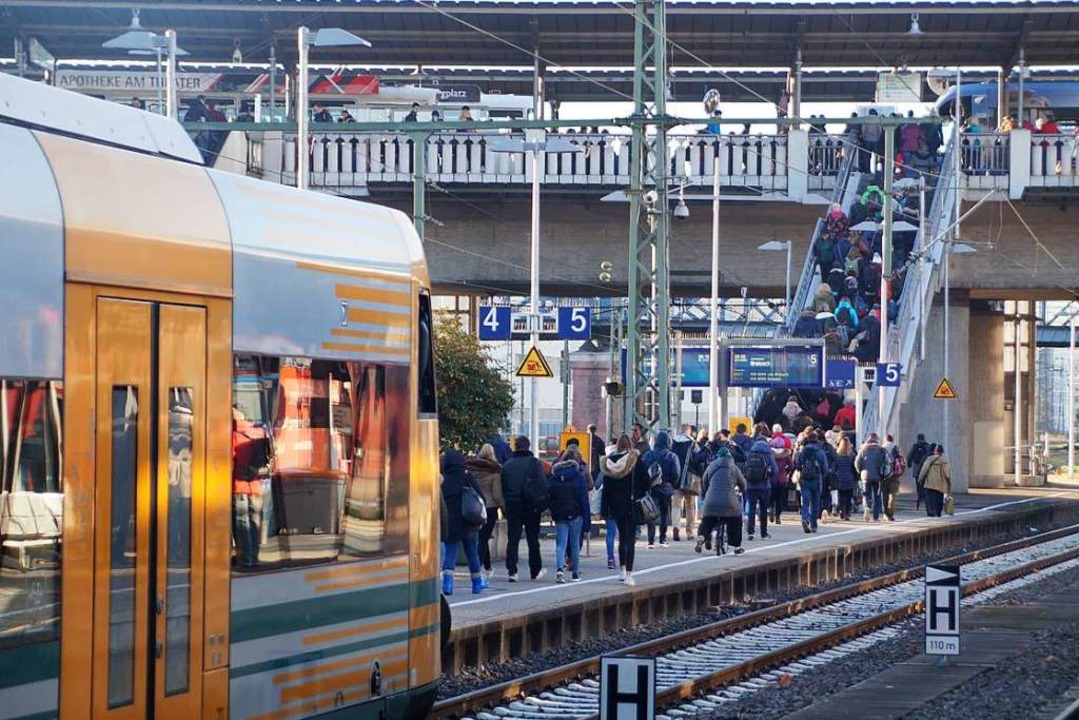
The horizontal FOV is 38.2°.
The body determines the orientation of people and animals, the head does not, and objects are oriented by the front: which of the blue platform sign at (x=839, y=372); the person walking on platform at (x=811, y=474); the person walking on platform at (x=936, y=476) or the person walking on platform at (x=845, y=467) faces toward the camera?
the blue platform sign

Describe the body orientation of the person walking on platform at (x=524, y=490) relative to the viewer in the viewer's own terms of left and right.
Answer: facing away from the viewer

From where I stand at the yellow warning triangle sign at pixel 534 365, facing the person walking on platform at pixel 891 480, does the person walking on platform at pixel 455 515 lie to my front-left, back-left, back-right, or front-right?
back-right

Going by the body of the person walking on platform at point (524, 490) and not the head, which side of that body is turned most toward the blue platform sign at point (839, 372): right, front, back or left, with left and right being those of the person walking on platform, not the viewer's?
front

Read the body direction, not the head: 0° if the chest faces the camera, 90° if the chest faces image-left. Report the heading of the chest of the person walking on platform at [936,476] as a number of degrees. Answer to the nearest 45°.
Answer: approximately 180°

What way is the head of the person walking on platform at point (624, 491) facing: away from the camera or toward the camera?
away from the camera

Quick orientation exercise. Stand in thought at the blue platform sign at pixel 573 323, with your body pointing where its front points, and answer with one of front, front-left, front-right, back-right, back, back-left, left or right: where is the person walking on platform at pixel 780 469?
back-left

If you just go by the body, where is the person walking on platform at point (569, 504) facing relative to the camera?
away from the camera

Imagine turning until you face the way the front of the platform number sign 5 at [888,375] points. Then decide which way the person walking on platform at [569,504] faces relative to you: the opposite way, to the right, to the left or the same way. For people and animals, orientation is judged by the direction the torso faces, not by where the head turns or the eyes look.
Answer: the opposite way

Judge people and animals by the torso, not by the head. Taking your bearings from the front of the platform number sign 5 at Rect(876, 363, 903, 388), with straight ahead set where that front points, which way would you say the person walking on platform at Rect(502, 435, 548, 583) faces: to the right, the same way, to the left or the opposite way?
the opposite way

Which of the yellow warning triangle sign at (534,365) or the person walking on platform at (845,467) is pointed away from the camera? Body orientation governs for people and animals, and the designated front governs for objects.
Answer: the person walking on platform

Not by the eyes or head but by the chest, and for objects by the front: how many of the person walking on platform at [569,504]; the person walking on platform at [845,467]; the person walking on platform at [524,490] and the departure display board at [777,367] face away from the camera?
3

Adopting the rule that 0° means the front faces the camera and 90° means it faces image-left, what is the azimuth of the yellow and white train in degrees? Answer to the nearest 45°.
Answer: approximately 225°
